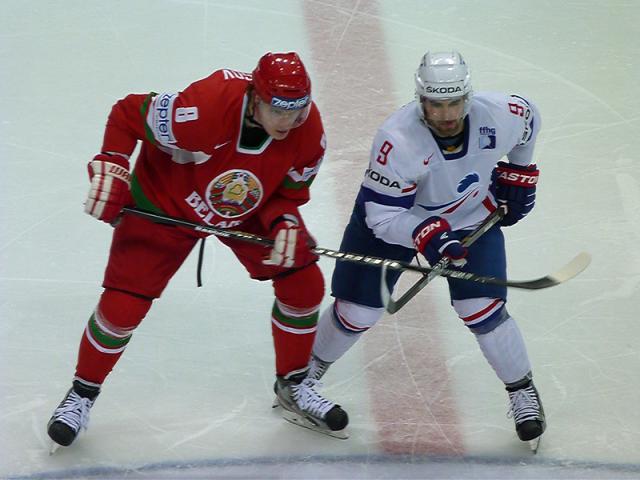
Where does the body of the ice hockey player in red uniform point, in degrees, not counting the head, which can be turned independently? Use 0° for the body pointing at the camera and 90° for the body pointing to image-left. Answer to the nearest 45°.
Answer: approximately 315°

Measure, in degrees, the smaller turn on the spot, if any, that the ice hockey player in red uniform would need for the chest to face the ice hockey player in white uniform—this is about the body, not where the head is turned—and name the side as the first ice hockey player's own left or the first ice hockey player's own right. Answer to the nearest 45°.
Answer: approximately 45° to the first ice hockey player's own left

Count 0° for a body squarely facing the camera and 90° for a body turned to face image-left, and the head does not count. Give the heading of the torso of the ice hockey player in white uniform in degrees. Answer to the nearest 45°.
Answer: approximately 0°

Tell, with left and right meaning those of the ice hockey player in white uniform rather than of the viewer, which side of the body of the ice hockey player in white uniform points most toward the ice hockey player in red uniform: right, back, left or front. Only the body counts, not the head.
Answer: right

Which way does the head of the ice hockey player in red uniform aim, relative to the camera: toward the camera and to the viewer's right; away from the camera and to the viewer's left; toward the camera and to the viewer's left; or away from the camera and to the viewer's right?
toward the camera and to the viewer's right
